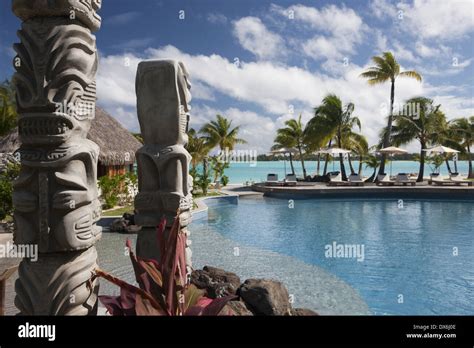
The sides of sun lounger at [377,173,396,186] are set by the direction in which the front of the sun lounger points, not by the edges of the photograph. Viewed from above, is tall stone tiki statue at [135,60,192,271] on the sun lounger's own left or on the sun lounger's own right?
on the sun lounger's own right

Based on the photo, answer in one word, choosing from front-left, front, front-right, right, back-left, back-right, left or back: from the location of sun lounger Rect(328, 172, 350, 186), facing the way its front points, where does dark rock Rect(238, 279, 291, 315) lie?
right

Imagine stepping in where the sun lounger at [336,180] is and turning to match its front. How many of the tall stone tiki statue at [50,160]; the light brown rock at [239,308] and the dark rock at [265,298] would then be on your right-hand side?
3

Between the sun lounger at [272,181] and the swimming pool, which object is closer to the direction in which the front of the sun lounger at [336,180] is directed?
the swimming pool

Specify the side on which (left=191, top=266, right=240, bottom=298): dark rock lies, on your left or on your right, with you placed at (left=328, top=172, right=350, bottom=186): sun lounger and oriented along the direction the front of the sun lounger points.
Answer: on your right

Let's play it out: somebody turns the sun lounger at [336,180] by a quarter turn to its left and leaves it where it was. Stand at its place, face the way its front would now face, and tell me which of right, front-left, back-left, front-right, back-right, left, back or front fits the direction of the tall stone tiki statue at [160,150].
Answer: back
